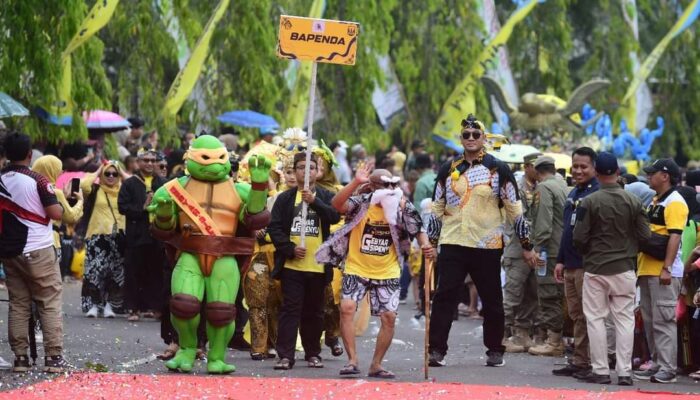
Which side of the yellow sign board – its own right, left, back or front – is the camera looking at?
front

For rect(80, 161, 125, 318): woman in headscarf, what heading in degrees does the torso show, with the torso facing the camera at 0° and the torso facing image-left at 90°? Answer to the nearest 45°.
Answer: approximately 0°

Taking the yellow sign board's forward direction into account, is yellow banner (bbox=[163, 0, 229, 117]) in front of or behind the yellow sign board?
behind

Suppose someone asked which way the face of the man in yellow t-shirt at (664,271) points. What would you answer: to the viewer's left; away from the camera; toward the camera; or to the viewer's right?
to the viewer's left

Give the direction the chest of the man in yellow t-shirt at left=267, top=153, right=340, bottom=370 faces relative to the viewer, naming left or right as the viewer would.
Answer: facing the viewer

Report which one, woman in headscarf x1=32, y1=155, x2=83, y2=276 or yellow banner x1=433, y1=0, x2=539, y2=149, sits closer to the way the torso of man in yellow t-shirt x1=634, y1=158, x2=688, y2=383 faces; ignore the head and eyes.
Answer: the woman in headscarf

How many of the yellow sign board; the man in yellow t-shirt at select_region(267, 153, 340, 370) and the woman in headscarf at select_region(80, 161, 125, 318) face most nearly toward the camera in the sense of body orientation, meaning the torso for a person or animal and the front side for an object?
3
